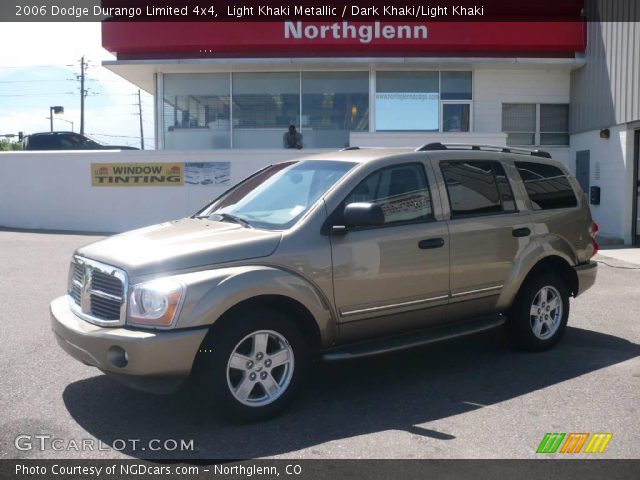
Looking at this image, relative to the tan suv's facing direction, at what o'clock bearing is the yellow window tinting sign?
The yellow window tinting sign is roughly at 4 o'clock from the tan suv.

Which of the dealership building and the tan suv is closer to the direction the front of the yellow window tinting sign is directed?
the tan suv

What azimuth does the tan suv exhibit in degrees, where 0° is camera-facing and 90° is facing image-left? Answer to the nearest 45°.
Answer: approximately 45°

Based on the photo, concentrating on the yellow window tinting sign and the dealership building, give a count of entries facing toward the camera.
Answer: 2

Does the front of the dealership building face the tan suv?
yes

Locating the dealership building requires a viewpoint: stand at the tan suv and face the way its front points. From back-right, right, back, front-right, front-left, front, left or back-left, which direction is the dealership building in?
back-right

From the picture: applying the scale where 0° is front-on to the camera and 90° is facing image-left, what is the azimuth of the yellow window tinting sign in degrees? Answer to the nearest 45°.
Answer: approximately 0°

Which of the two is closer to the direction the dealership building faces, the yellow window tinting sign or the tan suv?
the tan suv

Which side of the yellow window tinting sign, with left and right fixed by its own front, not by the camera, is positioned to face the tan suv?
front
